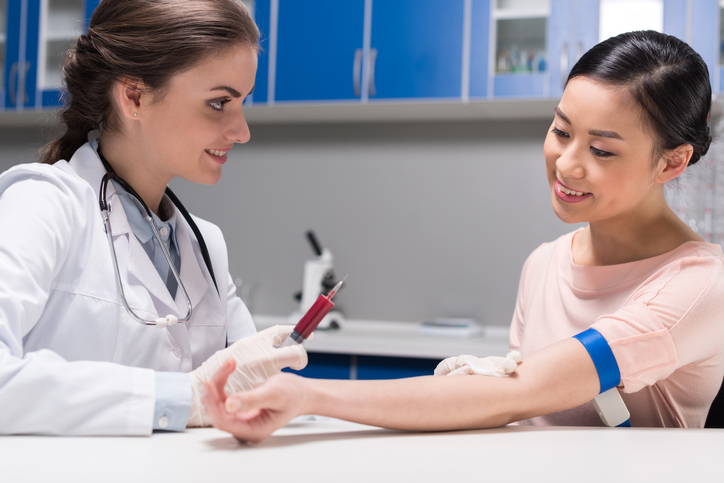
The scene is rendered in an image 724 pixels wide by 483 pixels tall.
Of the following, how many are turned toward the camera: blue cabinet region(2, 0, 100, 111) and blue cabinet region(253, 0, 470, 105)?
2

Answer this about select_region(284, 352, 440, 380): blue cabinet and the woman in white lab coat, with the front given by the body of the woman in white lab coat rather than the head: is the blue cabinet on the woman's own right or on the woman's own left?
on the woman's own left

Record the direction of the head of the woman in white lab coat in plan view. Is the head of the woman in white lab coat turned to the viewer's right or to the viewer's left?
to the viewer's right

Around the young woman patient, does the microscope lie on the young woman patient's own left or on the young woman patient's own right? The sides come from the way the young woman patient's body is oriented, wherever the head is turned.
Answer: on the young woman patient's own right

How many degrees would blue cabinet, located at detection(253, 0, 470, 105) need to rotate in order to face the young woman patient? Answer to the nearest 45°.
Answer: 0° — it already faces them

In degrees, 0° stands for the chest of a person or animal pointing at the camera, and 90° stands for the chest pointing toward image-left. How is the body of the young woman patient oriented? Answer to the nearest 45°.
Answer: approximately 45°

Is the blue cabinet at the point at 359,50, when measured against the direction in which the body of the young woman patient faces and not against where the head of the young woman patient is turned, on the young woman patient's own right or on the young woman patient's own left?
on the young woman patient's own right
